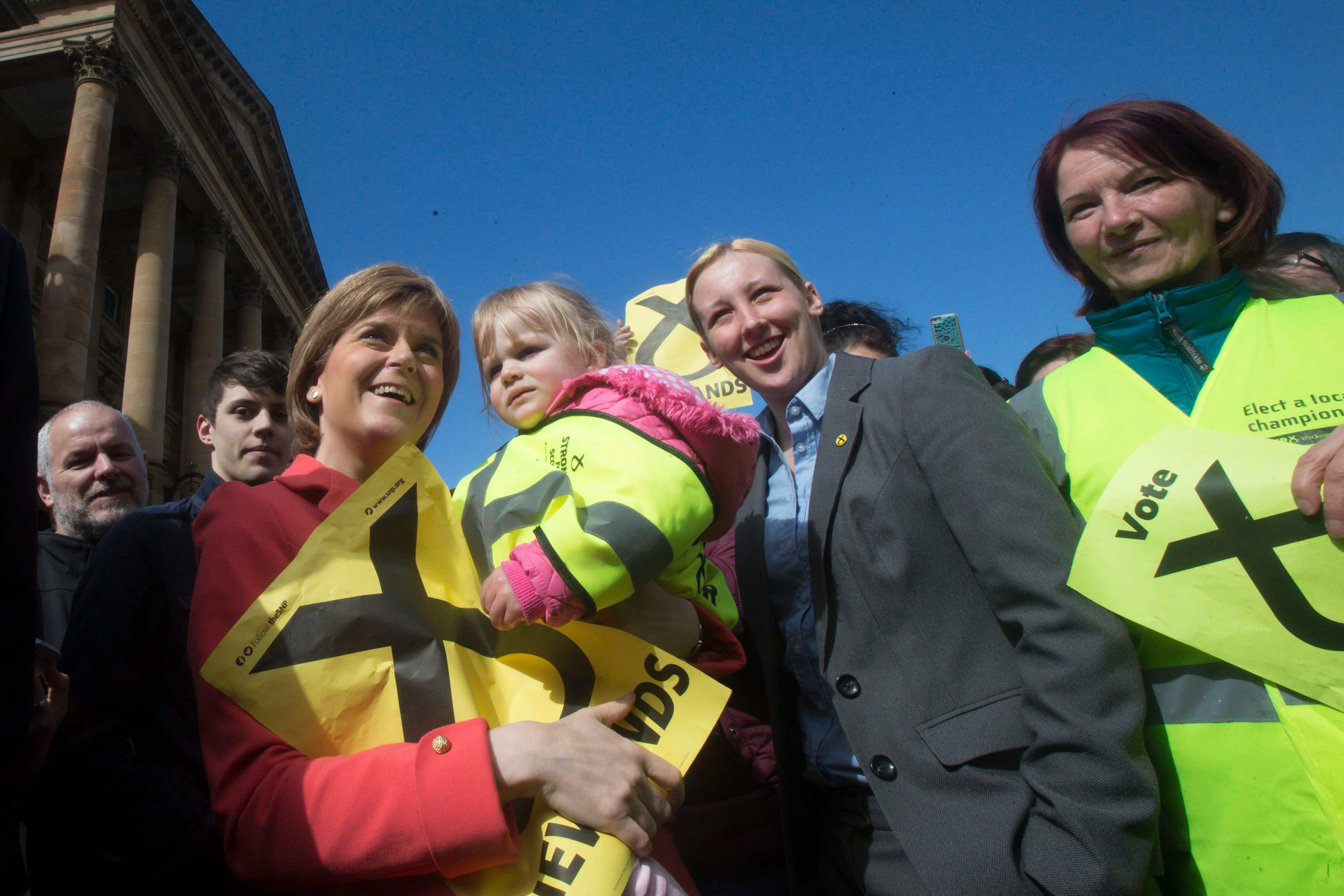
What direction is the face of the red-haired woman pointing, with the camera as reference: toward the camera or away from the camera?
toward the camera

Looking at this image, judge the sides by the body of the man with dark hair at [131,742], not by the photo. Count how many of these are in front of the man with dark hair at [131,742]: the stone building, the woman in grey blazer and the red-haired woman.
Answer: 2

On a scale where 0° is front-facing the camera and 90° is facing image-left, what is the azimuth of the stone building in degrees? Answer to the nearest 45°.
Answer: approximately 315°

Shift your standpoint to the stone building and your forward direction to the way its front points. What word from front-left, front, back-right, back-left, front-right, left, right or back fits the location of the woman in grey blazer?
front-right

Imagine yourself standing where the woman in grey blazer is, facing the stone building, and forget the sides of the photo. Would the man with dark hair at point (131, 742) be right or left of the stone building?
left

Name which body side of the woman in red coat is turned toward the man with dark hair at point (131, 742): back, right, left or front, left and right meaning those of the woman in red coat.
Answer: back

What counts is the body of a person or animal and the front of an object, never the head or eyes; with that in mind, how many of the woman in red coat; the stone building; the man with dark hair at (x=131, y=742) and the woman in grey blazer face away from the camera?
0

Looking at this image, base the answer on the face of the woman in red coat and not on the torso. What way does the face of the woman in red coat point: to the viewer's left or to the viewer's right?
to the viewer's right

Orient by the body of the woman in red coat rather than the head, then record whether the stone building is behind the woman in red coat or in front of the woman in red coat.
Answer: behind

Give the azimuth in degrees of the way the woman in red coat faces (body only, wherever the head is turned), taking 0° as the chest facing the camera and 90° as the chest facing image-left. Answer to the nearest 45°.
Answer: approximately 315°

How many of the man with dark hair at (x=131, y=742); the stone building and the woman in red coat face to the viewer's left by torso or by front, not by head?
0

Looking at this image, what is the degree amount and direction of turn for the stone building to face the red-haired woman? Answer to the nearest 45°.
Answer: approximately 45° to its right

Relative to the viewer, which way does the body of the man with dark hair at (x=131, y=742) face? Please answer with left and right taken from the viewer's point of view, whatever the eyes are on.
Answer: facing the viewer and to the right of the viewer

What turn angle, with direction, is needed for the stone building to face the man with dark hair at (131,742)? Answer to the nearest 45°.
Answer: approximately 45° to its right

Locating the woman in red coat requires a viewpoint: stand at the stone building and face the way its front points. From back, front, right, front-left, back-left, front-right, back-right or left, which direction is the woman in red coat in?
front-right
